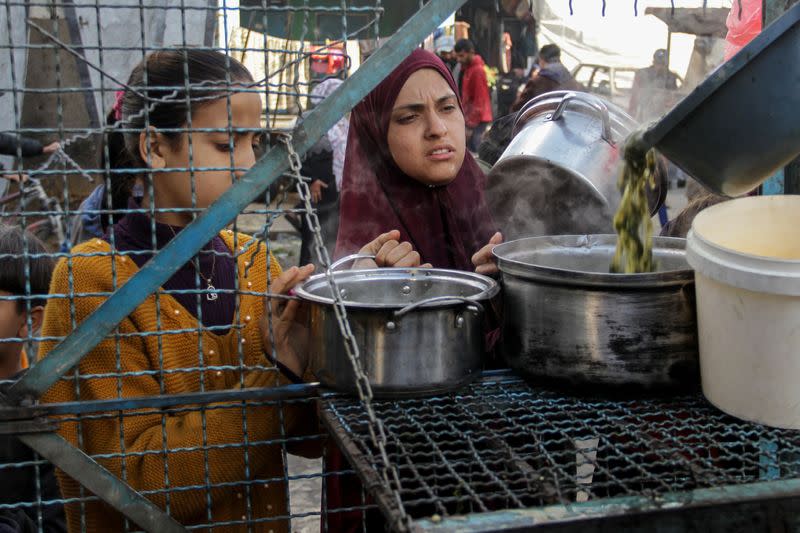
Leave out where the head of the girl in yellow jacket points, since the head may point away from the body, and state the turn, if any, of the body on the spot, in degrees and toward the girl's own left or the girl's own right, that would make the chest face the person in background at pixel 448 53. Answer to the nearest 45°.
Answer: approximately 90° to the girl's own left

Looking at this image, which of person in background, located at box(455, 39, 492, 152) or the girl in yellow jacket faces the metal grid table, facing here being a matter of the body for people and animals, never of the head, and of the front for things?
the girl in yellow jacket

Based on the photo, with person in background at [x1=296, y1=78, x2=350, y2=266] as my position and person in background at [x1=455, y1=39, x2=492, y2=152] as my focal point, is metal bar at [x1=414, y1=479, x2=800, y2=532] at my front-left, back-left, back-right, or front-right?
back-right

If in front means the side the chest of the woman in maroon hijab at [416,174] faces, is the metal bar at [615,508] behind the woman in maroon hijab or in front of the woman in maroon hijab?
in front

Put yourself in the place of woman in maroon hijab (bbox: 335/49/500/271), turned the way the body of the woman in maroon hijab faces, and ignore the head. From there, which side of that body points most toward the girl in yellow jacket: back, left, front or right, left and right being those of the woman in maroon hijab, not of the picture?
right

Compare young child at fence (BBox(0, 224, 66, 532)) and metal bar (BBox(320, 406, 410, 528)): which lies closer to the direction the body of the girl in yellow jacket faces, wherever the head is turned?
the metal bar

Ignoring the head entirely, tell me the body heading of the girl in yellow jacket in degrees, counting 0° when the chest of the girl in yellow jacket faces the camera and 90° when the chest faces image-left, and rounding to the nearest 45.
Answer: approximately 315°
